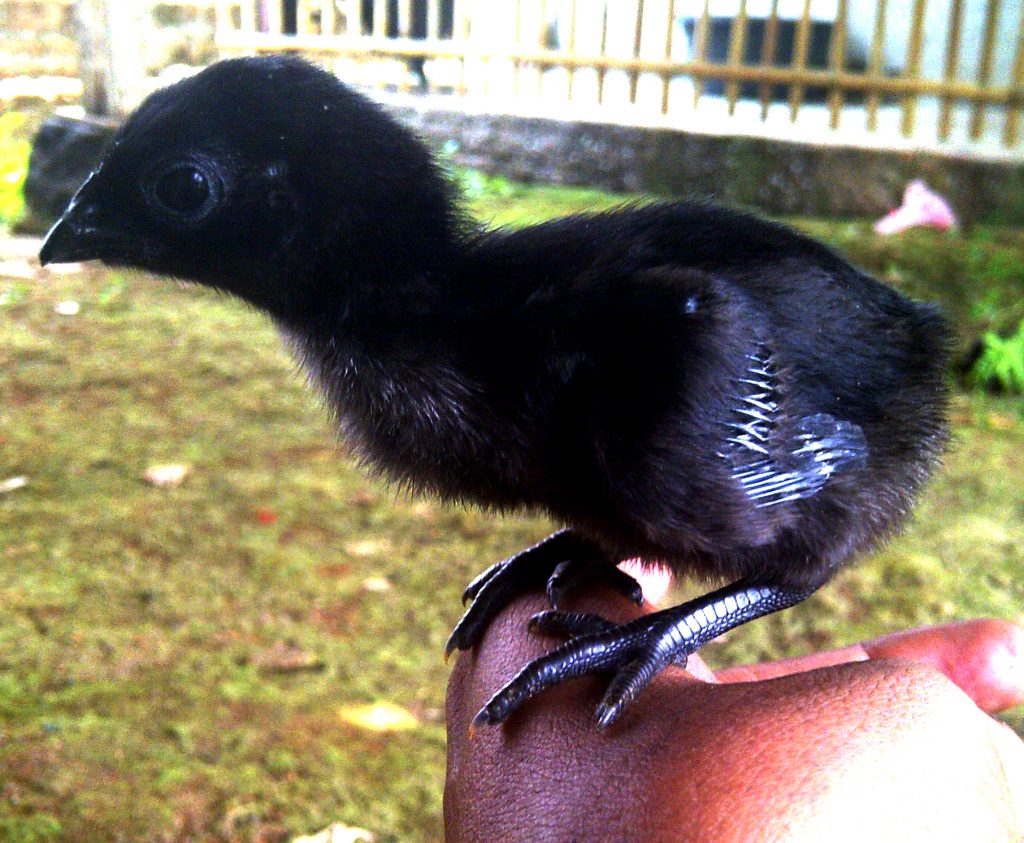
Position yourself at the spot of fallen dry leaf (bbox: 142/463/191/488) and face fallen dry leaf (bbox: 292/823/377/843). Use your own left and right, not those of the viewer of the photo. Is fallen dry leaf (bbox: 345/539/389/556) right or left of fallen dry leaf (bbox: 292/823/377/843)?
left

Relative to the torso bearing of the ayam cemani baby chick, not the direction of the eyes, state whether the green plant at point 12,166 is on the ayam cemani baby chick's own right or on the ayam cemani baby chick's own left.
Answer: on the ayam cemani baby chick's own right

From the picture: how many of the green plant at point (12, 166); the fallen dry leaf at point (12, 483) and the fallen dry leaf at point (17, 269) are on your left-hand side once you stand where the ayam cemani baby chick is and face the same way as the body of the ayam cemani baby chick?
0

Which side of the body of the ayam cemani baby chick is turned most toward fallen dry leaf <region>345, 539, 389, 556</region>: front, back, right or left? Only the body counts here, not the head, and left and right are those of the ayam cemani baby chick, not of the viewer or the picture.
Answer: right

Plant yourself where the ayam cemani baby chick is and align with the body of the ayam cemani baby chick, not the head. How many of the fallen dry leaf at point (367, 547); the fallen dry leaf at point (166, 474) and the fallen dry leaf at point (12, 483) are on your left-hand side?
0

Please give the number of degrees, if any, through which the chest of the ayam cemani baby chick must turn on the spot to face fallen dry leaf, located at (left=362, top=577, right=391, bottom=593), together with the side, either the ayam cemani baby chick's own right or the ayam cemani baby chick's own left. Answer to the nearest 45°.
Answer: approximately 90° to the ayam cemani baby chick's own right

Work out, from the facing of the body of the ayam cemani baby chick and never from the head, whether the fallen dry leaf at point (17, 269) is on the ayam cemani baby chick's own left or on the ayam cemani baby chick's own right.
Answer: on the ayam cemani baby chick's own right

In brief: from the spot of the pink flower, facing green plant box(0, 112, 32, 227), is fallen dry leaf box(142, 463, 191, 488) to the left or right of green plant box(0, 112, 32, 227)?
left

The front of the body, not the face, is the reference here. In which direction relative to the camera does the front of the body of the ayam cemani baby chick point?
to the viewer's left

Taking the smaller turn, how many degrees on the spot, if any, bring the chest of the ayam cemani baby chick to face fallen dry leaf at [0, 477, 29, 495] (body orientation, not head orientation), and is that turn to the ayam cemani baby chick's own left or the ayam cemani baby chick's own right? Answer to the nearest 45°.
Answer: approximately 45° to the ayam cemani baby chick's own right

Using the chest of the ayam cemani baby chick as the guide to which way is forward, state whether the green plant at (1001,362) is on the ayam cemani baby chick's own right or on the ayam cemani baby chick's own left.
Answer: on the ayam cemani baby chick's own right
